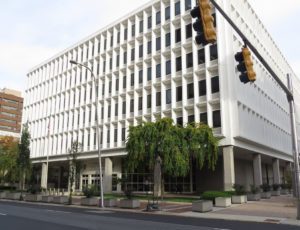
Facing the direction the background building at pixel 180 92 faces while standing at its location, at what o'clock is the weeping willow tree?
The weeping willow tree is roughly at 11 o'clock from the background building.

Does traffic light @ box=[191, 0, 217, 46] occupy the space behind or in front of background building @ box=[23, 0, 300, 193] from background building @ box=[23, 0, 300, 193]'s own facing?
in front

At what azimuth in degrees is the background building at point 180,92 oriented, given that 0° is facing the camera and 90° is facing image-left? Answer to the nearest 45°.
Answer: approximately 45°

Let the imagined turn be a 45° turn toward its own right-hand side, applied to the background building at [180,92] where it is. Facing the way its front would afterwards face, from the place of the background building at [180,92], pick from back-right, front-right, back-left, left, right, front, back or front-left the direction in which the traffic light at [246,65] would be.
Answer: left
